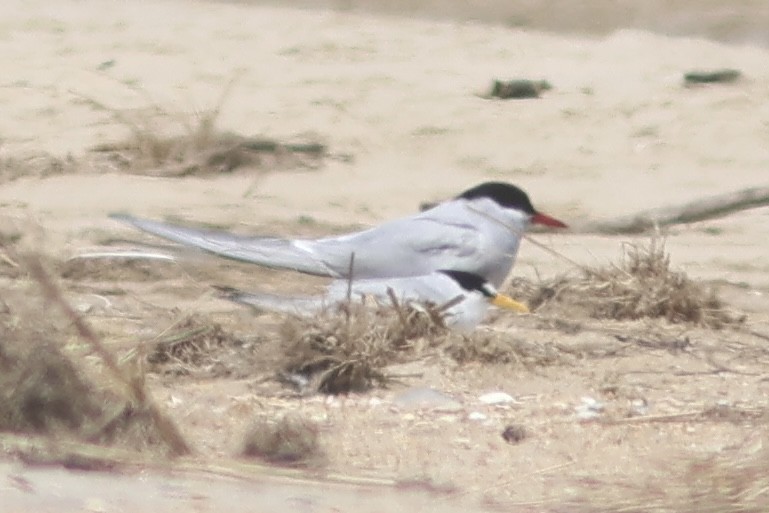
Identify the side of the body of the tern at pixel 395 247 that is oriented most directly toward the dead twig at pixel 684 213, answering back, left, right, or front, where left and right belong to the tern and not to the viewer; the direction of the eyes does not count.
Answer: front

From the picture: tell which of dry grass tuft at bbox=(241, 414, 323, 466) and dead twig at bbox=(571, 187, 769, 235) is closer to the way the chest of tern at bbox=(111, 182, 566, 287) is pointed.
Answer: the dead twig

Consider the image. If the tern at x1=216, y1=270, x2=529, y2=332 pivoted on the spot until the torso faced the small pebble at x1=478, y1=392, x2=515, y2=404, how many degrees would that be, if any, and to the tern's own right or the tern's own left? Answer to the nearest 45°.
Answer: approximately 90° to the tern's own right

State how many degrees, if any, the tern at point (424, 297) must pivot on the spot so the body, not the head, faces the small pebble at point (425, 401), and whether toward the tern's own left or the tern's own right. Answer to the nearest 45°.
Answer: approximately 90° to the tern's own right

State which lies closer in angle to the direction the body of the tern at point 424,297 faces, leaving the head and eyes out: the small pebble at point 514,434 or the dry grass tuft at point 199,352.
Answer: the small pebble

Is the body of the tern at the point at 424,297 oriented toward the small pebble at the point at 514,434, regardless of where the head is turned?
no

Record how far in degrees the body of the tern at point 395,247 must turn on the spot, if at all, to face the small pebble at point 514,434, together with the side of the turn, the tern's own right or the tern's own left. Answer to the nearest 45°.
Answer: approximately 90° to the tern's own right

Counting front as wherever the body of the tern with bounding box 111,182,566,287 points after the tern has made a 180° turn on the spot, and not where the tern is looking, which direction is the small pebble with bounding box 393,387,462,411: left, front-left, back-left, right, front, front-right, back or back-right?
left

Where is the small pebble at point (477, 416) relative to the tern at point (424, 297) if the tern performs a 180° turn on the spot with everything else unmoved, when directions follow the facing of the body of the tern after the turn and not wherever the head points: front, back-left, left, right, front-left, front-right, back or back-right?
left

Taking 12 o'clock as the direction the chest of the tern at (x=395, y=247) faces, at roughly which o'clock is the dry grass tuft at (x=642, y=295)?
The dry grass tuft is roughly at 1 o'clock from the tern.

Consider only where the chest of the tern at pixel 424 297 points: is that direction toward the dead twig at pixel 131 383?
no

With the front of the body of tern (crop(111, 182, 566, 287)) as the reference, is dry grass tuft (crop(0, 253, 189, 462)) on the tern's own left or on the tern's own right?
on the tern's own right

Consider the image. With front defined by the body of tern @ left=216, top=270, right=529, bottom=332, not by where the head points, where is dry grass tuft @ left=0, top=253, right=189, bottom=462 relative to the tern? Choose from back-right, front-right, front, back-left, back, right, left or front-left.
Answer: back-right

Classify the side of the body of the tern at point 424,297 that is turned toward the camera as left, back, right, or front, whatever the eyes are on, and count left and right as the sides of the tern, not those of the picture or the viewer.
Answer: right

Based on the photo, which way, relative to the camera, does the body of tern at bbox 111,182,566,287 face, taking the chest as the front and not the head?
to the viewer's right

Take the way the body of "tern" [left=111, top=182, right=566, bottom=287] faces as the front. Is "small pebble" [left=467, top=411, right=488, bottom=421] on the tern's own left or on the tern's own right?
on the tern's own right
